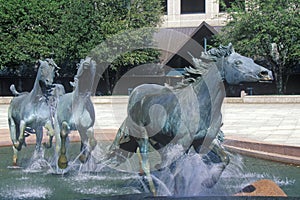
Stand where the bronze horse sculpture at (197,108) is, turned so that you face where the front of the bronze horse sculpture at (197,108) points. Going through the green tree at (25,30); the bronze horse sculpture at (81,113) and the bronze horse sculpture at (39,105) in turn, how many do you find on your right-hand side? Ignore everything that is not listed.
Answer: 0

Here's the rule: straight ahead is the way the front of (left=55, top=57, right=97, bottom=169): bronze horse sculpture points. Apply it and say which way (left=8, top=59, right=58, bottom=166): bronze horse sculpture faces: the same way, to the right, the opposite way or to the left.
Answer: the same way

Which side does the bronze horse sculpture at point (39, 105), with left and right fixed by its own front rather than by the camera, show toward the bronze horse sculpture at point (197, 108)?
front

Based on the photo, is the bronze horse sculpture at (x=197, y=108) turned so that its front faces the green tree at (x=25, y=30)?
no

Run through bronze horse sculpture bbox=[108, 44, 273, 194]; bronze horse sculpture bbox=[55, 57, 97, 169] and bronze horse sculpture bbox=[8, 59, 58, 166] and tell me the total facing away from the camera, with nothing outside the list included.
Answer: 0

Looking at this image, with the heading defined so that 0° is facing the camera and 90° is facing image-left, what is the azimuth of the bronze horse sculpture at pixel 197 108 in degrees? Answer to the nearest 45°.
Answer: approximately 270°

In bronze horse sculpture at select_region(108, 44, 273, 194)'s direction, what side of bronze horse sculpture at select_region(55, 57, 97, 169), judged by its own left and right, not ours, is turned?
front

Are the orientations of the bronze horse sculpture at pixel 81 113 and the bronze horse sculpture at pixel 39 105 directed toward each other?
no

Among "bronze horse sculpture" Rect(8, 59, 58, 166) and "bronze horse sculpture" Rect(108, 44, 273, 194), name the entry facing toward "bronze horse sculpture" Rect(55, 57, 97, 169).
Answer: "bronze horse sculpture" Rect(8, 59, 58, 166)

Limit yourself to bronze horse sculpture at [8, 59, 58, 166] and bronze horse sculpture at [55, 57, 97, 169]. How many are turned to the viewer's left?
0

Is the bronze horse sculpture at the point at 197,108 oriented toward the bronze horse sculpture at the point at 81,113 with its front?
no

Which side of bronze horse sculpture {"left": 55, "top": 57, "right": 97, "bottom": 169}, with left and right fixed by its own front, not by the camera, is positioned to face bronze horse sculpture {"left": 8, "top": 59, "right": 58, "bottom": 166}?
right

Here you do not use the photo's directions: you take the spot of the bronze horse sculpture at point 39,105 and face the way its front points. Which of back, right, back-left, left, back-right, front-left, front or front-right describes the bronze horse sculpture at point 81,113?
front

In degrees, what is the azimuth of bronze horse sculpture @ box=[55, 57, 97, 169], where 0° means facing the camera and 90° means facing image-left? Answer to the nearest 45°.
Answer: approximately 315°

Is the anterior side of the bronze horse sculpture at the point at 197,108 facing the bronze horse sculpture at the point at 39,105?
no

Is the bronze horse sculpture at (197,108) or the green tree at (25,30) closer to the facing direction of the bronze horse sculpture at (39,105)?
the bronze horse sculpture

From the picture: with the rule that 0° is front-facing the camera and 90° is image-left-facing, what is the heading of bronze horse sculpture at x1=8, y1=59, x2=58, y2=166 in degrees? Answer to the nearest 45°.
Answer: approximately 315°

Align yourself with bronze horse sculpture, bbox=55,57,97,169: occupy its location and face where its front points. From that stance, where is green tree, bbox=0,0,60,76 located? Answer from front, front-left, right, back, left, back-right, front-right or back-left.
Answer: back-left
